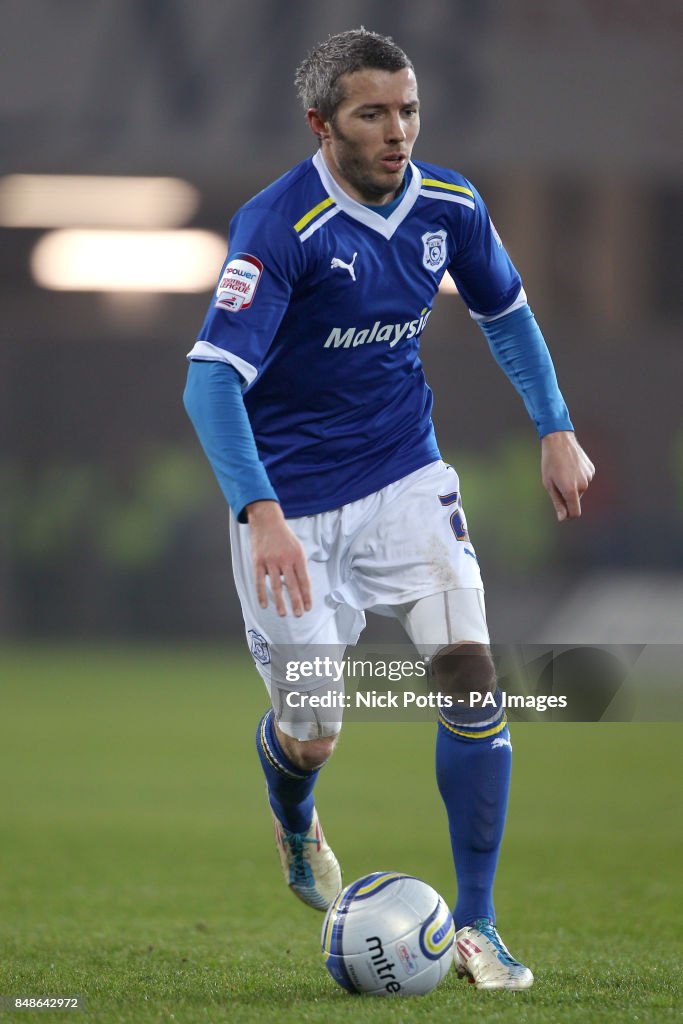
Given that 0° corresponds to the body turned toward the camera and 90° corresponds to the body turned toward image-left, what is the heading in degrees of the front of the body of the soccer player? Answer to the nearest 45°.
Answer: approximately 315°

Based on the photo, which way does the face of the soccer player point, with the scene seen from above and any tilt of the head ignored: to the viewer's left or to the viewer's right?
to the viewer's right
